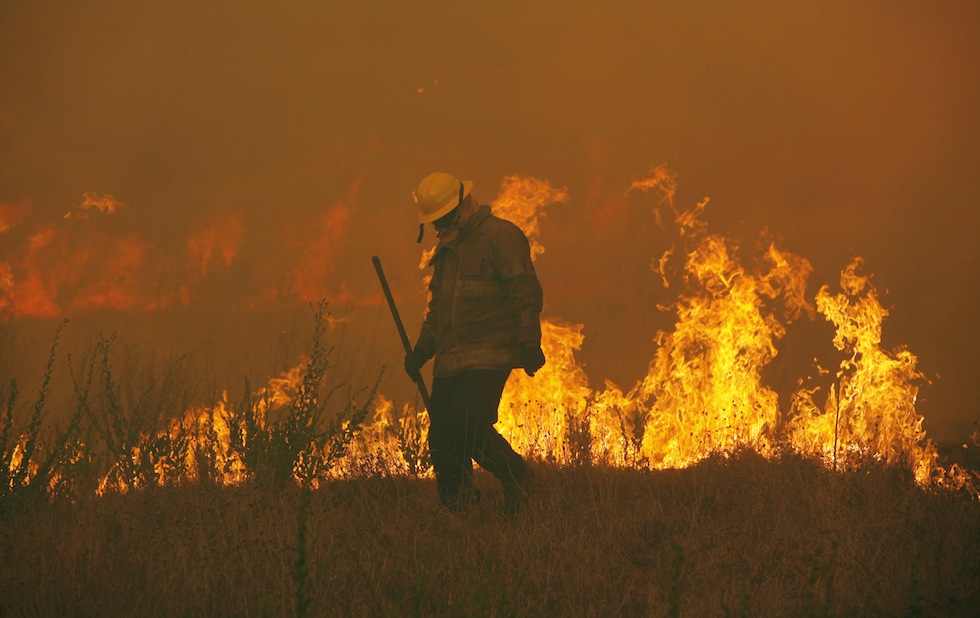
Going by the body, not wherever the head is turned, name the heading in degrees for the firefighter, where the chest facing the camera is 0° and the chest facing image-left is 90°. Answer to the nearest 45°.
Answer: approximately 45°
